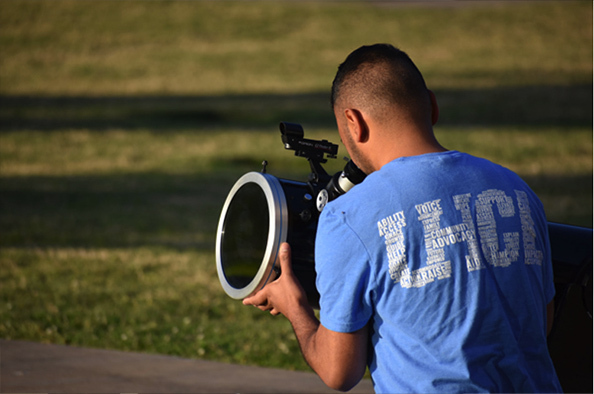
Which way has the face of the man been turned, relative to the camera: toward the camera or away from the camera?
away from the camera

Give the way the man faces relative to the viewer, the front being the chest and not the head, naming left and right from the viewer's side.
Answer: facing away from the viewer and to the left of the viewer
